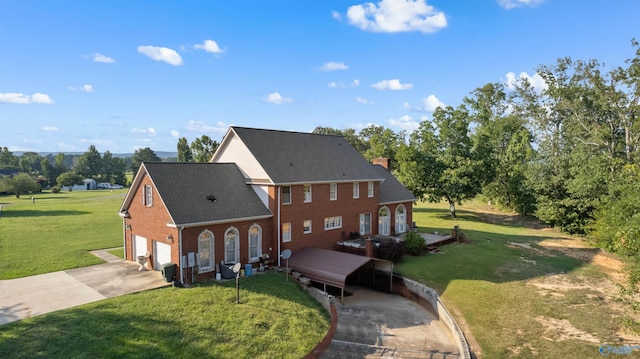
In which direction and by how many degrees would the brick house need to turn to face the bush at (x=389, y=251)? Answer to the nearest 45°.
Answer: approximately 135° to its right

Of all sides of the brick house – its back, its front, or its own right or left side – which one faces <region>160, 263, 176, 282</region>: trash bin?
left

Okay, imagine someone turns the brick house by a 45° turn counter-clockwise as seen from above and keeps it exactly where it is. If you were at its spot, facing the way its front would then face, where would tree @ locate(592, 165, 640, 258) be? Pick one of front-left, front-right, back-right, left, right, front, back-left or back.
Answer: back

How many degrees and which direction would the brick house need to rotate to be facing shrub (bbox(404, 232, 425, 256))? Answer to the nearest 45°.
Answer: approximately 135° to its right

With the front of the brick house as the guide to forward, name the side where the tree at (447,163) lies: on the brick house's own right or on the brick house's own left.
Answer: on the brick house's own right

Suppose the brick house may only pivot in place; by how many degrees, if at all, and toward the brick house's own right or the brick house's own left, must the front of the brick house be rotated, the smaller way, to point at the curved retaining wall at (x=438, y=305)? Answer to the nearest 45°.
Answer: approximately 180°

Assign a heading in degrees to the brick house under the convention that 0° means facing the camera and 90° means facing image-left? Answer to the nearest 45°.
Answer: approximately 135°
